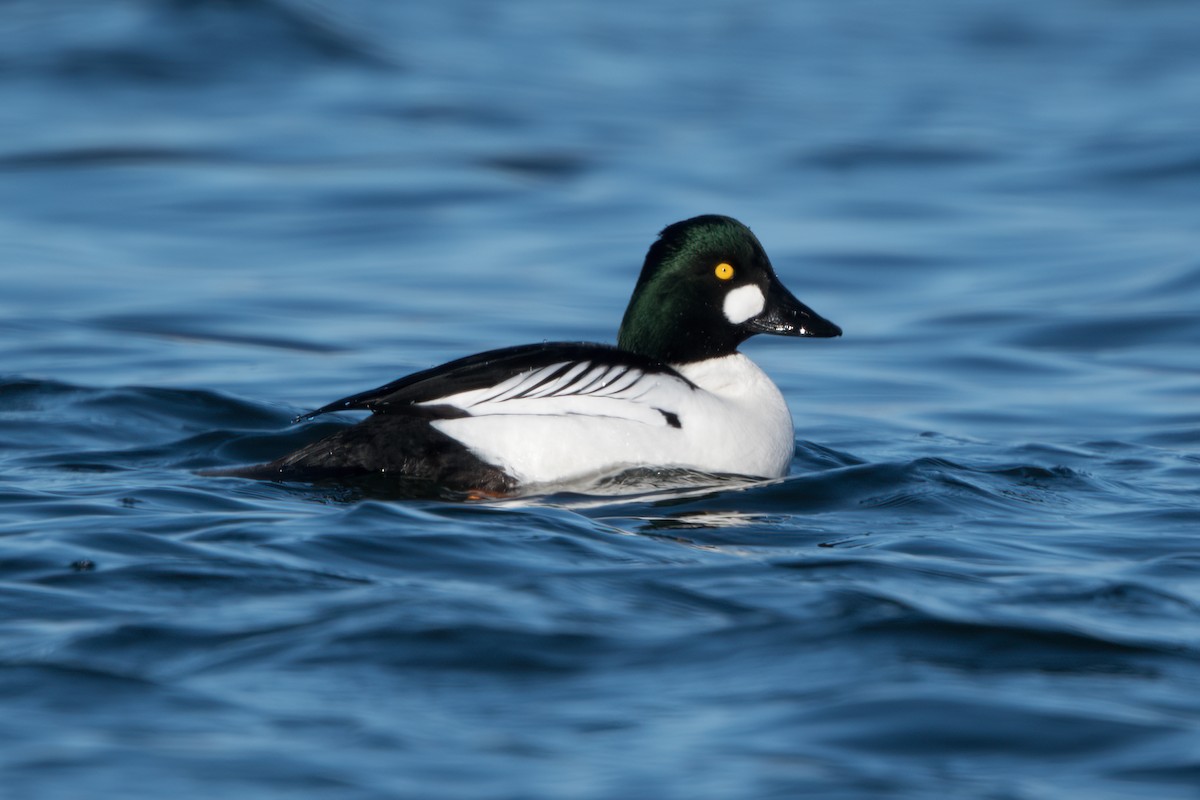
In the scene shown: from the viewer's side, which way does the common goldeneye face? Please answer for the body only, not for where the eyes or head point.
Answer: to the viewer's right
